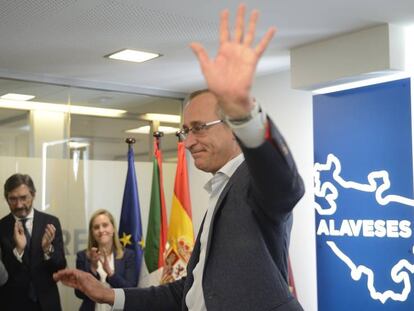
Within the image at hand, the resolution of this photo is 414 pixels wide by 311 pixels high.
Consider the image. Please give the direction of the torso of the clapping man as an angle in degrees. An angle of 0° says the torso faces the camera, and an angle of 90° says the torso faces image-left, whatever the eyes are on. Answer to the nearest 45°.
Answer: approximately 0°

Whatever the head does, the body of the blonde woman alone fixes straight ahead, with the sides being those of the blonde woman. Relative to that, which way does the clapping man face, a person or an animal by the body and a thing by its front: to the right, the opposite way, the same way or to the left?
the same way

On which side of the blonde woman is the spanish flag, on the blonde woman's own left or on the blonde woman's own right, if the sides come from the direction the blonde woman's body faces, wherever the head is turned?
on the blonde woman's own left

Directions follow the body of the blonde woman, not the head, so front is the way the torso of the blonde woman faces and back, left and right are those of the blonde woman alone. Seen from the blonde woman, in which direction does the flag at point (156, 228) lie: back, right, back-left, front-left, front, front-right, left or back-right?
back-left

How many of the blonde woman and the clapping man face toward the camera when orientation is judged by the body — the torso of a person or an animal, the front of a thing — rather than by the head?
2

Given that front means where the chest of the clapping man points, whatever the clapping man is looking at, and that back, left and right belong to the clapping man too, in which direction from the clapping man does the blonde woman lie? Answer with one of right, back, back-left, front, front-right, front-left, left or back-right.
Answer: left

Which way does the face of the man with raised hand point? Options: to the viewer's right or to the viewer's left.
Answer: to the viewer's left

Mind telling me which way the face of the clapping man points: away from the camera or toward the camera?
toward the camera

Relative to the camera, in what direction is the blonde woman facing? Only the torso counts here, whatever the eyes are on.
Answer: toward the camera

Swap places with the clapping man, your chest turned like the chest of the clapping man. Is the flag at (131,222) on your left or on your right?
on your left
